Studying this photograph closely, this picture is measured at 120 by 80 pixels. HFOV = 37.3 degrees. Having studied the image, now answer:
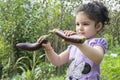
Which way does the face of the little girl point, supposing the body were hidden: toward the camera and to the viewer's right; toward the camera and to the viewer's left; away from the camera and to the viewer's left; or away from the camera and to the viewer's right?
toward the camera and to the viewer's left
